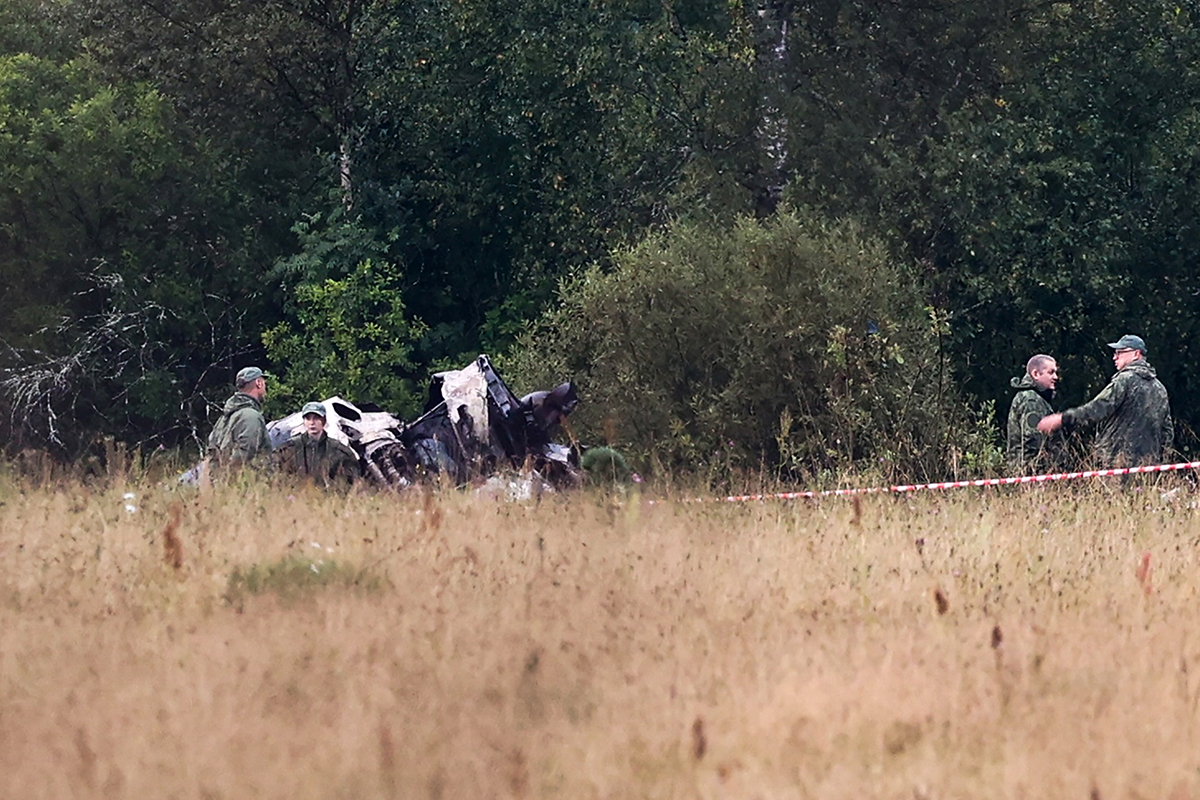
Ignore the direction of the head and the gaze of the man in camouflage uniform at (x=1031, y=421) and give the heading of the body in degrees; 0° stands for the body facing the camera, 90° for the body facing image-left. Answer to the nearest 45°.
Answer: approximately 270°

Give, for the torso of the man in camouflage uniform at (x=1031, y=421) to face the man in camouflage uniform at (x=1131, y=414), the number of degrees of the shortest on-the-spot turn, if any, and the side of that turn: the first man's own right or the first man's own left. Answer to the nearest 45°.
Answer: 0° — they already face them

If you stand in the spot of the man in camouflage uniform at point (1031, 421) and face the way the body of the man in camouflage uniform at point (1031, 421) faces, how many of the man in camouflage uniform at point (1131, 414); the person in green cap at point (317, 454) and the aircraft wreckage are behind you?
2

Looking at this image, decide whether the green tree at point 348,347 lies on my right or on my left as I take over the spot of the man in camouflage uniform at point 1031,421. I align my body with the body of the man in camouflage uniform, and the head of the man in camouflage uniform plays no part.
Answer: on my left

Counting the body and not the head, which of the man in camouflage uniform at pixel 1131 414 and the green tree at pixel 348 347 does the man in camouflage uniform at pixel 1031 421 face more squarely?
the man in camouflage uniform

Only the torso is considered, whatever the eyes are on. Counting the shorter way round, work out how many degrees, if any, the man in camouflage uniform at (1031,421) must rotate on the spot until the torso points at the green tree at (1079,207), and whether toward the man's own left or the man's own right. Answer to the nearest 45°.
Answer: approximately 90° to the man's own left

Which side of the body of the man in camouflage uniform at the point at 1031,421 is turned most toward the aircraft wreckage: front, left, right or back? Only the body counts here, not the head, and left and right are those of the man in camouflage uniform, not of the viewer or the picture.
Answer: back

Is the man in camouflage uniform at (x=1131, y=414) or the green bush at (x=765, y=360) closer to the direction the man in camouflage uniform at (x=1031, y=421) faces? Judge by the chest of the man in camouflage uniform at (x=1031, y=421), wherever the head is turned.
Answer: the man in camouflage uniform

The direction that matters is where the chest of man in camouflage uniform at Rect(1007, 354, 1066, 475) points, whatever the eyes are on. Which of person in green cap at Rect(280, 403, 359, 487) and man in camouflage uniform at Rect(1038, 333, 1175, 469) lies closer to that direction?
the man in camouflage uniform

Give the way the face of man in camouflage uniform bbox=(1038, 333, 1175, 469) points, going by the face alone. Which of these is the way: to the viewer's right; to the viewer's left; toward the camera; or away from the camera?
to the viewer's left
